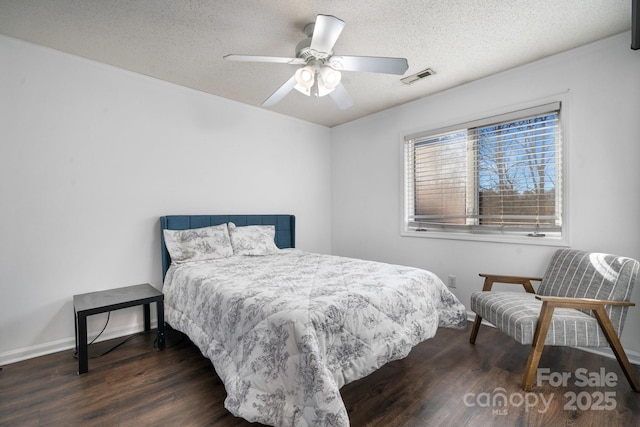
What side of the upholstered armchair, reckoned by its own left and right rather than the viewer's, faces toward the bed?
front

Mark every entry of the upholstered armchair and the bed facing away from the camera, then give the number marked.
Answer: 0

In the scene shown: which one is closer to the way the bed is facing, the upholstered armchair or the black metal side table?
the upholstered armchair

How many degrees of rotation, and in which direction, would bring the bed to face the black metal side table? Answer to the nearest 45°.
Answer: approximately 135° to its right

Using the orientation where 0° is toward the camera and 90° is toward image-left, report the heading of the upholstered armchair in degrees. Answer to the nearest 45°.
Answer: approximately 45°

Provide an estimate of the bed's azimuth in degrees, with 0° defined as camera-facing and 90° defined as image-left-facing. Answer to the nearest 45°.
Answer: approximately 315°

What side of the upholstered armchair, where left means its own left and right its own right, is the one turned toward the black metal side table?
front
